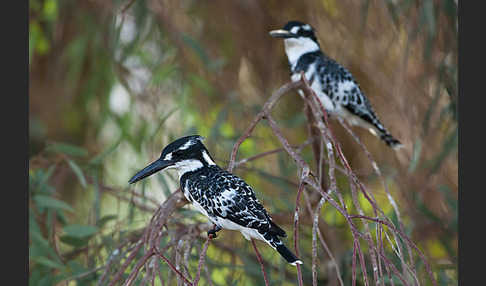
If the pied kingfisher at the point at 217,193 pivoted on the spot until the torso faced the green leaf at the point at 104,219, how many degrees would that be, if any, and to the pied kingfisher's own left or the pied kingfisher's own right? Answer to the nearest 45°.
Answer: approximately 45° to the pied kingfisher's own right

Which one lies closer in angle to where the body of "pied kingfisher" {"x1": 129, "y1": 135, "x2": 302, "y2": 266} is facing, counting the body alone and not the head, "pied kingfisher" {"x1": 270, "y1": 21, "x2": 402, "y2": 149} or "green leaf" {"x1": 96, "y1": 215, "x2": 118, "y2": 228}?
the green leaf

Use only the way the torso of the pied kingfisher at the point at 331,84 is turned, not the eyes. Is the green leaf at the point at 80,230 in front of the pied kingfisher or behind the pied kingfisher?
in front

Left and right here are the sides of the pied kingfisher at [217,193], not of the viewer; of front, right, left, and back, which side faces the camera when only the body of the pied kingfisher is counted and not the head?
left

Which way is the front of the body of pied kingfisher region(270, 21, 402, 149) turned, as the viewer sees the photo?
to the viewer's left

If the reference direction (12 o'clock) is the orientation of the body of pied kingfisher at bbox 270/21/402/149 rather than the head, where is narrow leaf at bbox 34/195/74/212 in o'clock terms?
The narrow leaf is roughly at 11 o'clock from the pied kingfisher.

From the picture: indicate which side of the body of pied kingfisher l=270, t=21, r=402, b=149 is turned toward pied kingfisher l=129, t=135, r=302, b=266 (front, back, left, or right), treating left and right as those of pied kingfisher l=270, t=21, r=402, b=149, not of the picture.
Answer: left

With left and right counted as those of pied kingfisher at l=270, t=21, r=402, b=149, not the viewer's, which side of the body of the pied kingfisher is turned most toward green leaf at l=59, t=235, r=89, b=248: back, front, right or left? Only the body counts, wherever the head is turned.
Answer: front

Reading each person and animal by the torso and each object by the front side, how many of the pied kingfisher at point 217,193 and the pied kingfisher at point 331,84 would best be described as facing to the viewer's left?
2

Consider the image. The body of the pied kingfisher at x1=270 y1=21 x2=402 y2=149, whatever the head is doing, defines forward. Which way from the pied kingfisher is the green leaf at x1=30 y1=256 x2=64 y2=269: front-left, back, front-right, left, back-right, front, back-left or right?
front-left

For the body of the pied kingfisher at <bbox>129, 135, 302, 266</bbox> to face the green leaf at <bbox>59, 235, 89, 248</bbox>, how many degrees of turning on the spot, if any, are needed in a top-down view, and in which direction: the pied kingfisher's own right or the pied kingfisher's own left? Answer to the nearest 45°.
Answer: approximately 45° to the pied kingfisher's own right

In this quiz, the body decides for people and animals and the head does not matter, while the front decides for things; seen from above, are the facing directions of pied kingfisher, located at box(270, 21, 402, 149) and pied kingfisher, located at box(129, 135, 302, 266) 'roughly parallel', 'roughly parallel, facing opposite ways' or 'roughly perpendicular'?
roughly parallel
